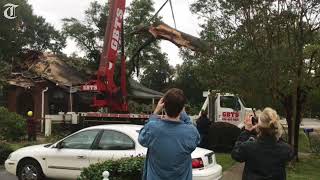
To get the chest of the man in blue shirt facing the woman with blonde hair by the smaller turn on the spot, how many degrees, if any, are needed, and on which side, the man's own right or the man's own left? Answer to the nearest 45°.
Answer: approximately 90° to the man's own right

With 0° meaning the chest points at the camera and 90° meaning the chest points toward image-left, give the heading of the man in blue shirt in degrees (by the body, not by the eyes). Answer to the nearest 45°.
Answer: approximately 180°

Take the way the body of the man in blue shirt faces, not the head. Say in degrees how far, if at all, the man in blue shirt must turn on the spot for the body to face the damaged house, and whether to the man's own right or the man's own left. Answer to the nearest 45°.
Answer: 0° — they already face it

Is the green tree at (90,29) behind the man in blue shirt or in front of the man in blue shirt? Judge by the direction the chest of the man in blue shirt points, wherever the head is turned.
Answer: in front

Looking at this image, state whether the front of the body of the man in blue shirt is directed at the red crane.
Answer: yes
